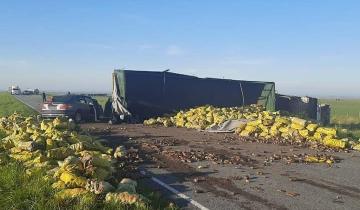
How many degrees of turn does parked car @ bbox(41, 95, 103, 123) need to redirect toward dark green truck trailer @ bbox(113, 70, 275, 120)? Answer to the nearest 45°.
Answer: approximately 45° to its right
